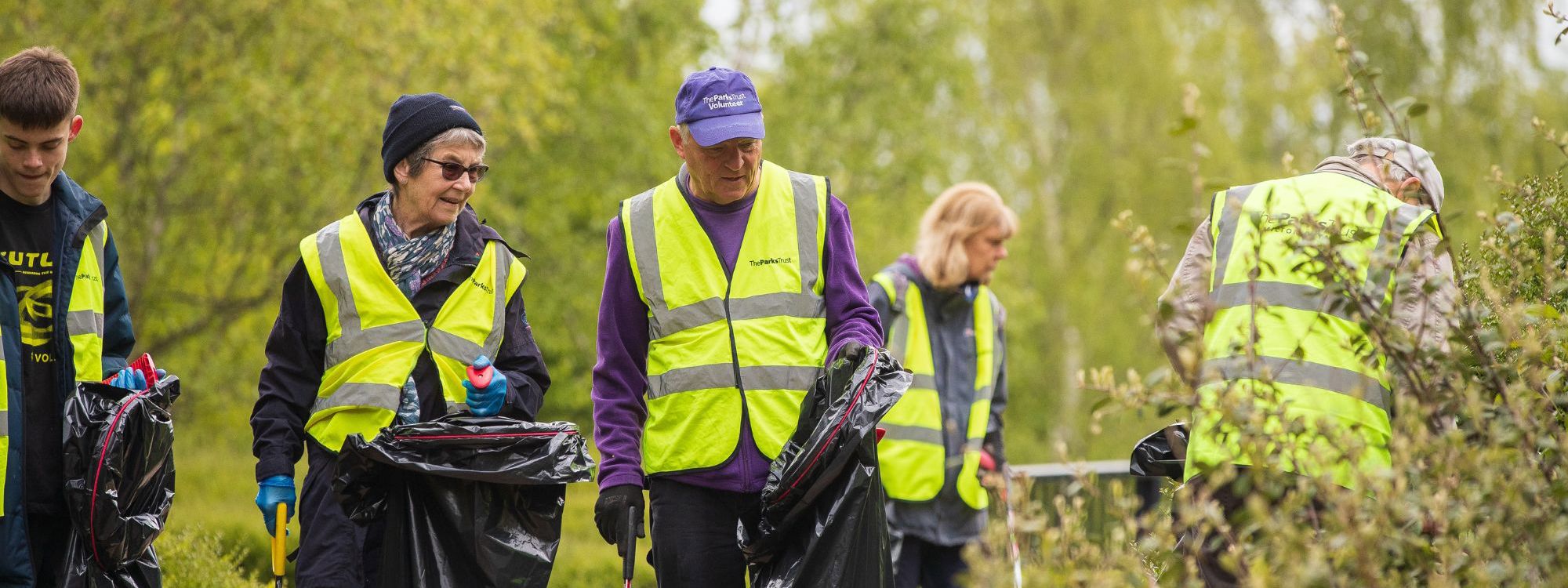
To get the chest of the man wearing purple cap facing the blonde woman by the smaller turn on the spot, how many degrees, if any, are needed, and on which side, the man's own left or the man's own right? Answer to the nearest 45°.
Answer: approximately 135° to the man's own left

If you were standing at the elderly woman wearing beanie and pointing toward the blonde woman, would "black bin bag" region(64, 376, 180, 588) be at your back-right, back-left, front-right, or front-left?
back-left

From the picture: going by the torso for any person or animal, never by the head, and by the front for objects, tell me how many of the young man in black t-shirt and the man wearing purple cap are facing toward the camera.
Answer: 2

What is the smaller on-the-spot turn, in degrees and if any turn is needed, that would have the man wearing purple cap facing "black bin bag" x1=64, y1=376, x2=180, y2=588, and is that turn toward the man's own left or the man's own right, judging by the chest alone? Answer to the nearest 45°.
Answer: approximately 90° to the man's own right

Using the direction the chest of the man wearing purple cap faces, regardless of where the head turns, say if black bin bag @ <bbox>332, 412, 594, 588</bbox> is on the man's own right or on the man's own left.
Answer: on the man's own right

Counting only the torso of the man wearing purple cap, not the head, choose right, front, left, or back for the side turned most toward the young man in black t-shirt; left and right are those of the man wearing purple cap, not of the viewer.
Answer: right

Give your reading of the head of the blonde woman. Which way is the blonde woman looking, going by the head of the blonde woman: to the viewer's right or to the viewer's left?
to the viewer's right
